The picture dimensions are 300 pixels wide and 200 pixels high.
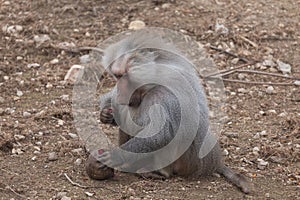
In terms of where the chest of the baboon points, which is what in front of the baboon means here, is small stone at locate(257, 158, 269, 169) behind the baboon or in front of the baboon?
behind

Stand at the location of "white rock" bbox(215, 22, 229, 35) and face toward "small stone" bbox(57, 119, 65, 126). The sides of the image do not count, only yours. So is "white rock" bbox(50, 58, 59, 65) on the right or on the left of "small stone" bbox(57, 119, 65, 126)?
right

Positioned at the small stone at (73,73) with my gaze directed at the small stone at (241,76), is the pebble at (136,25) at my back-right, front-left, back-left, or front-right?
front-left

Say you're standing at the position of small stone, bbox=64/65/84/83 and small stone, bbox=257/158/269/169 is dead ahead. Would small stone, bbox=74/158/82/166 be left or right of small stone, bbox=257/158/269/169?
right

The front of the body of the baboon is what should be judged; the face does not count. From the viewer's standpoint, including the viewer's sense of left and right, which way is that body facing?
facing to the left of the viewer

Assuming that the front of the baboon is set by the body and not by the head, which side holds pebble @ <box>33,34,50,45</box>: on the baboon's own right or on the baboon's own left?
on the baboon's own right

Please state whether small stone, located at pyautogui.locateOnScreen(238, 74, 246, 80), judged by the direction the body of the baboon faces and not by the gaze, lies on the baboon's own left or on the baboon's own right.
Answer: on the baboon's own right

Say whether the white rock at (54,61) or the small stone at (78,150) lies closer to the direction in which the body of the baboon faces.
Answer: the small stone

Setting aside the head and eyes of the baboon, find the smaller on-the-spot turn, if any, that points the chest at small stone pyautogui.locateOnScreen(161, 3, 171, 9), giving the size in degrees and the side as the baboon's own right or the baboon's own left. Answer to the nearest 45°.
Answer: approximately 90° to the baboon's own right

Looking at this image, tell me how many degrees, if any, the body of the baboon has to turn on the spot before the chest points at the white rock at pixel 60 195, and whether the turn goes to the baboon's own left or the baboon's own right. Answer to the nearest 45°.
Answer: approximately 45° to the baboon's own left

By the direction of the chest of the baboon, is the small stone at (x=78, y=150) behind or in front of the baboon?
in front

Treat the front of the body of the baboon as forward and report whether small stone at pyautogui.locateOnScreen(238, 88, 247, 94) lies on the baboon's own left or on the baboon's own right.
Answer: on the baboon's own right

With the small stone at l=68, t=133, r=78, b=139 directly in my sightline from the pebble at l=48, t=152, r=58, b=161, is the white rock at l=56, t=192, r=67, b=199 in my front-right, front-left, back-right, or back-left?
back-right

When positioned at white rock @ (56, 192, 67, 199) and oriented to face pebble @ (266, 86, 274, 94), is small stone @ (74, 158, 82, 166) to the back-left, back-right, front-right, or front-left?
front-left

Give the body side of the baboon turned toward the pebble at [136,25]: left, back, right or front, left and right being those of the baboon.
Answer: right
